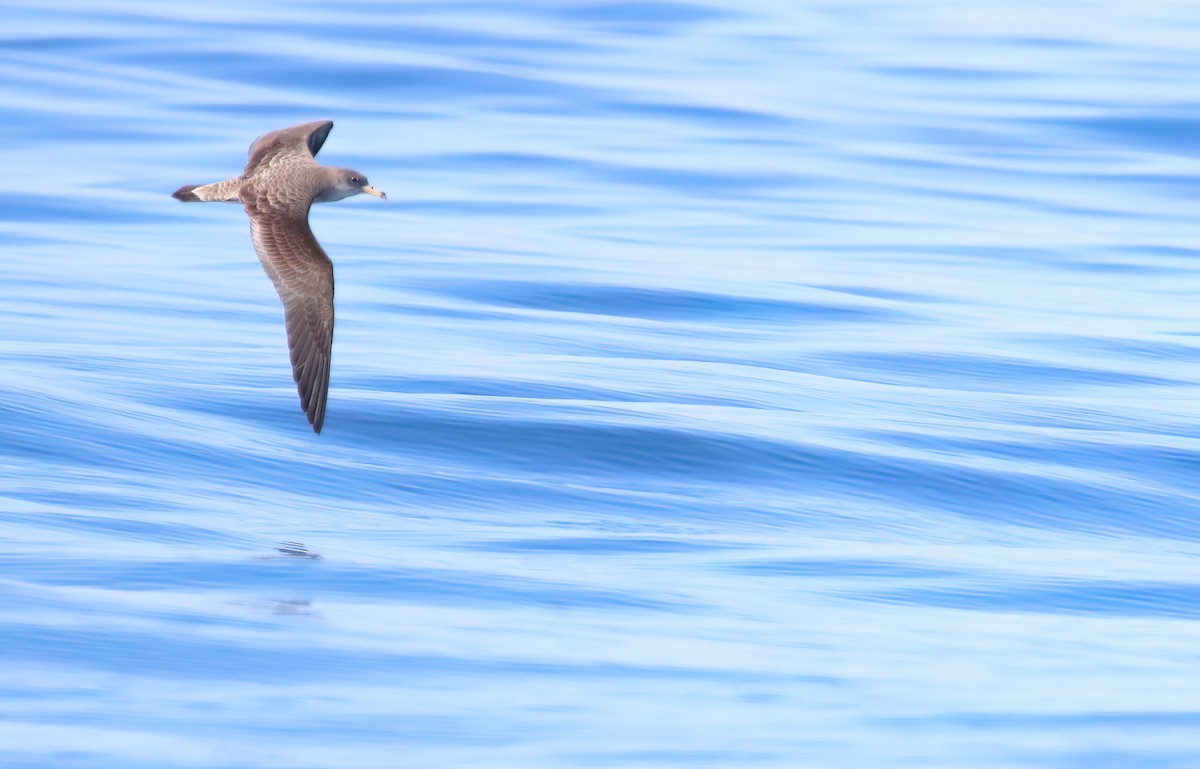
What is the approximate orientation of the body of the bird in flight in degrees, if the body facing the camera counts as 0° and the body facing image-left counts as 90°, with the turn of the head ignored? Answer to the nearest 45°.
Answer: approximately 270°
